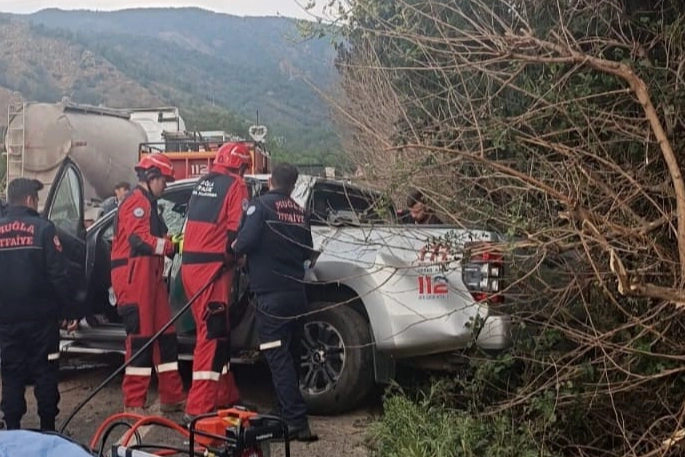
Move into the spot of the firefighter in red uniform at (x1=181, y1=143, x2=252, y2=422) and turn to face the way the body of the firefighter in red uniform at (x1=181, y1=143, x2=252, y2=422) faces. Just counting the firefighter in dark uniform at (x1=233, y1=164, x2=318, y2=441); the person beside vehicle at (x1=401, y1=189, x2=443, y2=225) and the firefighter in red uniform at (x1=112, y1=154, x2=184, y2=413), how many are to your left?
1

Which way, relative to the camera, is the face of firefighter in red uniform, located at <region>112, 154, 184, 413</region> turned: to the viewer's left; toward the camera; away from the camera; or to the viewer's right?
to the viewer's right

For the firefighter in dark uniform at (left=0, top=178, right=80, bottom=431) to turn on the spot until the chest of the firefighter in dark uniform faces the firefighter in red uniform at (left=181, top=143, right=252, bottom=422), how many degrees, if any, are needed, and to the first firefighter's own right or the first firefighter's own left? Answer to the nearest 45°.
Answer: approximately 45° to the first firefighter's own right

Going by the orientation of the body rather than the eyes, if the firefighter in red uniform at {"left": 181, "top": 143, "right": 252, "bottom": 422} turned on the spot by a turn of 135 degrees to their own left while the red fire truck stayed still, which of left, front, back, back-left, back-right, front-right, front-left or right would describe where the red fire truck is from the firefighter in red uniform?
right

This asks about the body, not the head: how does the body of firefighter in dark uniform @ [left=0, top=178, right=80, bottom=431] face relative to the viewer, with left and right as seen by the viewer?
facing away from the viewer and to the right of the viewer

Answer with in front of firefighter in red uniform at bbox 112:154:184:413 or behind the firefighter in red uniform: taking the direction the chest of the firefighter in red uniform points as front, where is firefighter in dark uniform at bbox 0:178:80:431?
behind

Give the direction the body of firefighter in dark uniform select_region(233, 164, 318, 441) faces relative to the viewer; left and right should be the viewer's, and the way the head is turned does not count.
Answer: facing away from the viewer and to the left of the viewer

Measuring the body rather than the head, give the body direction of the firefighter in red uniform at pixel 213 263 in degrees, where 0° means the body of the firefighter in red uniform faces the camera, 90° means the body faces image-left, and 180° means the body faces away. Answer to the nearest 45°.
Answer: approximately 225°

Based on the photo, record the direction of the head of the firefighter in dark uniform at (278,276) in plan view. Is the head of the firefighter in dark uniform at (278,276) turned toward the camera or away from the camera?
away from the camera
